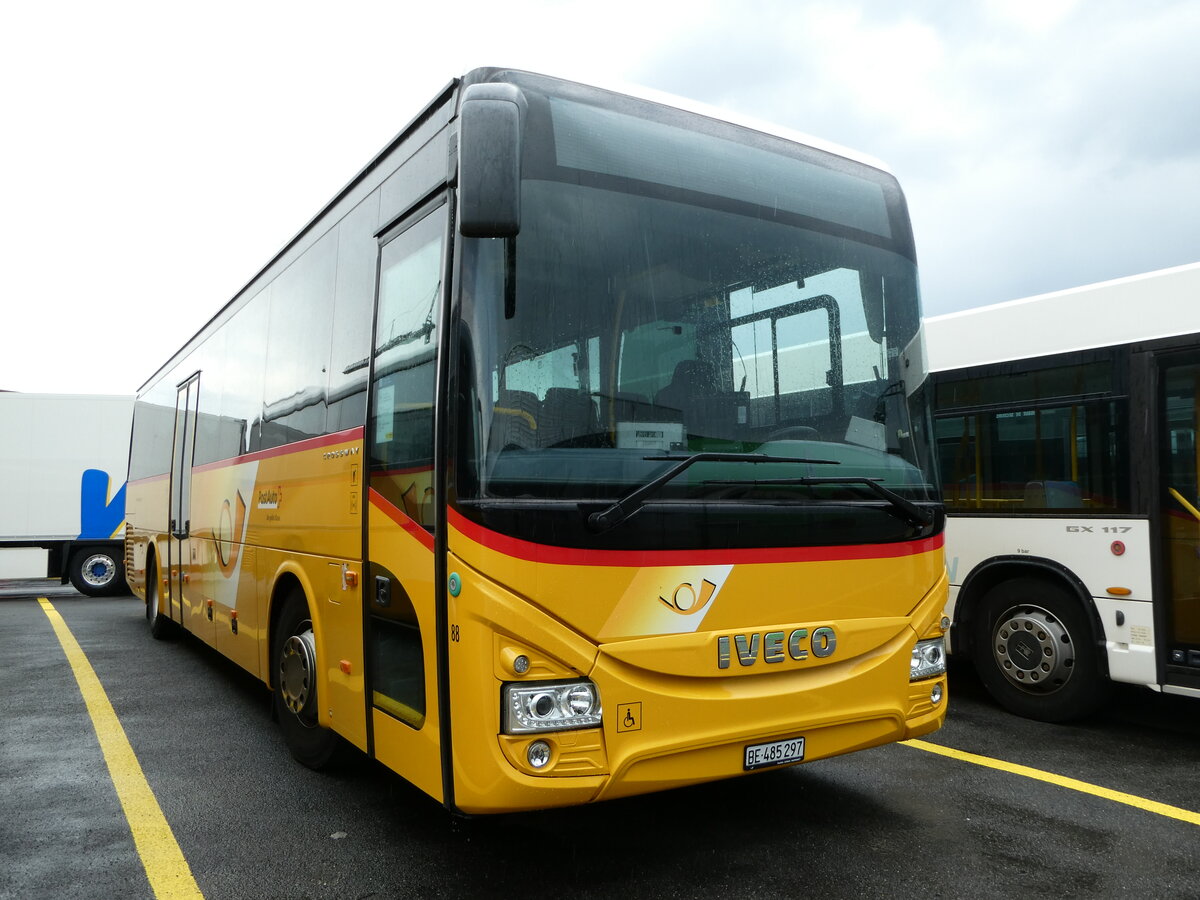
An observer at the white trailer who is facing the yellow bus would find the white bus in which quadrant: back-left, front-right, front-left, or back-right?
front-left

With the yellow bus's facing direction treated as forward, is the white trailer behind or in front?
behind

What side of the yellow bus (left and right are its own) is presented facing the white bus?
left

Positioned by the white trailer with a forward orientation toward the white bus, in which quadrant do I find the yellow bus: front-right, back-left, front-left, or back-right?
front-right

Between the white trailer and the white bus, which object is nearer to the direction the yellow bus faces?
the white bus

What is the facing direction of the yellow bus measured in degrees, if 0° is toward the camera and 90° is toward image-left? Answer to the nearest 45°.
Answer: approximately 315°
